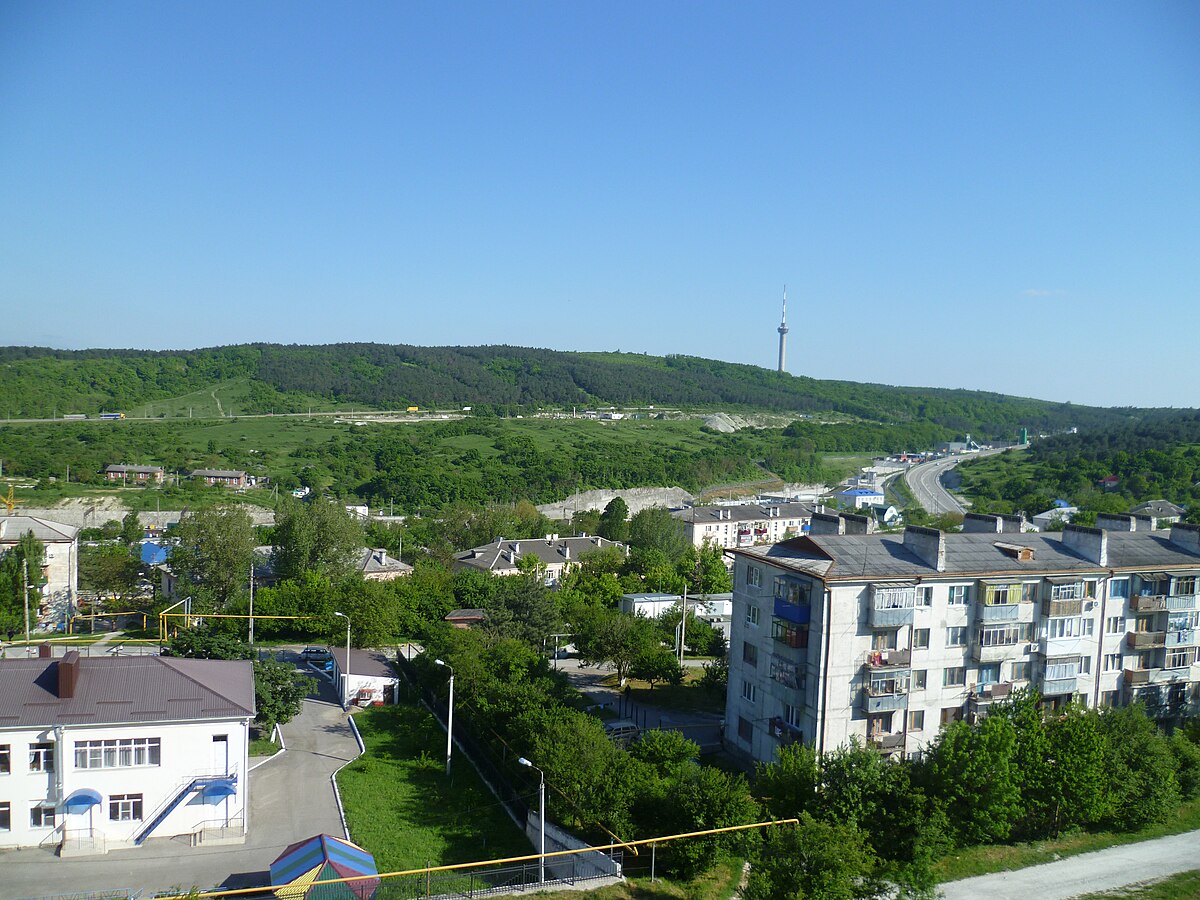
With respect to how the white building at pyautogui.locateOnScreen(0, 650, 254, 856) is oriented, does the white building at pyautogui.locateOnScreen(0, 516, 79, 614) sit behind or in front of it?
behind

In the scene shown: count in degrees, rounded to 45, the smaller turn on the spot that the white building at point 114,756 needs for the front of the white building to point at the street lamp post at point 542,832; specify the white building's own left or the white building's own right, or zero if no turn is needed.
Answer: approximately 45° to the white building's own left

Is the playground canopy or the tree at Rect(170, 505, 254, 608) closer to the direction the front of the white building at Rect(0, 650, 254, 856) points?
the playground canopy

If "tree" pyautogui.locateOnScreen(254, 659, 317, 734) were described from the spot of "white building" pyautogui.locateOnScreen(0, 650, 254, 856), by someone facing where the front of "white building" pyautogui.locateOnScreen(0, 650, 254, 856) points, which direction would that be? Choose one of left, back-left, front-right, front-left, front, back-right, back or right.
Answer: back-left

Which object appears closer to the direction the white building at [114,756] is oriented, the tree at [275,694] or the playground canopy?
the playground canopy

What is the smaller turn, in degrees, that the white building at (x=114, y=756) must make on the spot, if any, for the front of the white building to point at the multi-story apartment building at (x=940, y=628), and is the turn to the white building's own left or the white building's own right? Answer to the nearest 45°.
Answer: approximately 90° to the white building's own left

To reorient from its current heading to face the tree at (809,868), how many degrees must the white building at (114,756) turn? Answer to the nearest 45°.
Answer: approximately 45° to its left

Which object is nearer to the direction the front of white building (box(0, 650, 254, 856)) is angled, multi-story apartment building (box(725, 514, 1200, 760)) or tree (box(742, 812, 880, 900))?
the tree

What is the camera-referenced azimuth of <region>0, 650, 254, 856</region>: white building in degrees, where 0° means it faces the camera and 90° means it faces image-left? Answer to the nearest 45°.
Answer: approximately 0°

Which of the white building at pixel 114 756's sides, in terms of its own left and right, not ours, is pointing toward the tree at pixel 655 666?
left

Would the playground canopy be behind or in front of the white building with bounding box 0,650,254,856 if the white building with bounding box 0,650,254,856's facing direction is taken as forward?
in front

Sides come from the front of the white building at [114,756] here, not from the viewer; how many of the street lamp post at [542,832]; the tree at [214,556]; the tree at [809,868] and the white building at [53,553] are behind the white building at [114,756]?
2

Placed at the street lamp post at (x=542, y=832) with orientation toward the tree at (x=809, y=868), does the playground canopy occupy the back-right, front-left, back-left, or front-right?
back-right

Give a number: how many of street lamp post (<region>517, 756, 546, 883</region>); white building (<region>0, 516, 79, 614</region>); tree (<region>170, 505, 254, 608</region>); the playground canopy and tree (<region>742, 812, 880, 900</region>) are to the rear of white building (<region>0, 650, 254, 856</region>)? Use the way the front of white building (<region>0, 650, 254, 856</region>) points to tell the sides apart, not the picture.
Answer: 2
